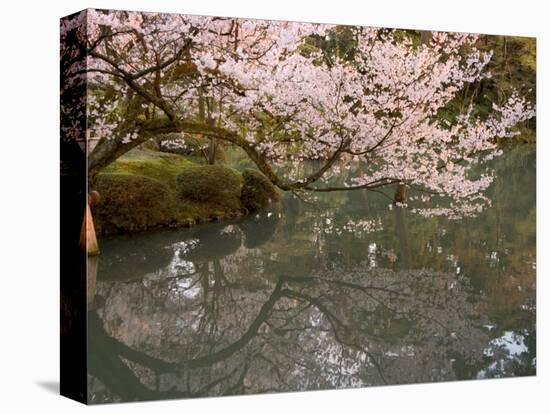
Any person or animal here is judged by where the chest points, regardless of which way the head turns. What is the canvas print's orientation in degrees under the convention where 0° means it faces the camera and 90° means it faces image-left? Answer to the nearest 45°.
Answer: approximately 315°
